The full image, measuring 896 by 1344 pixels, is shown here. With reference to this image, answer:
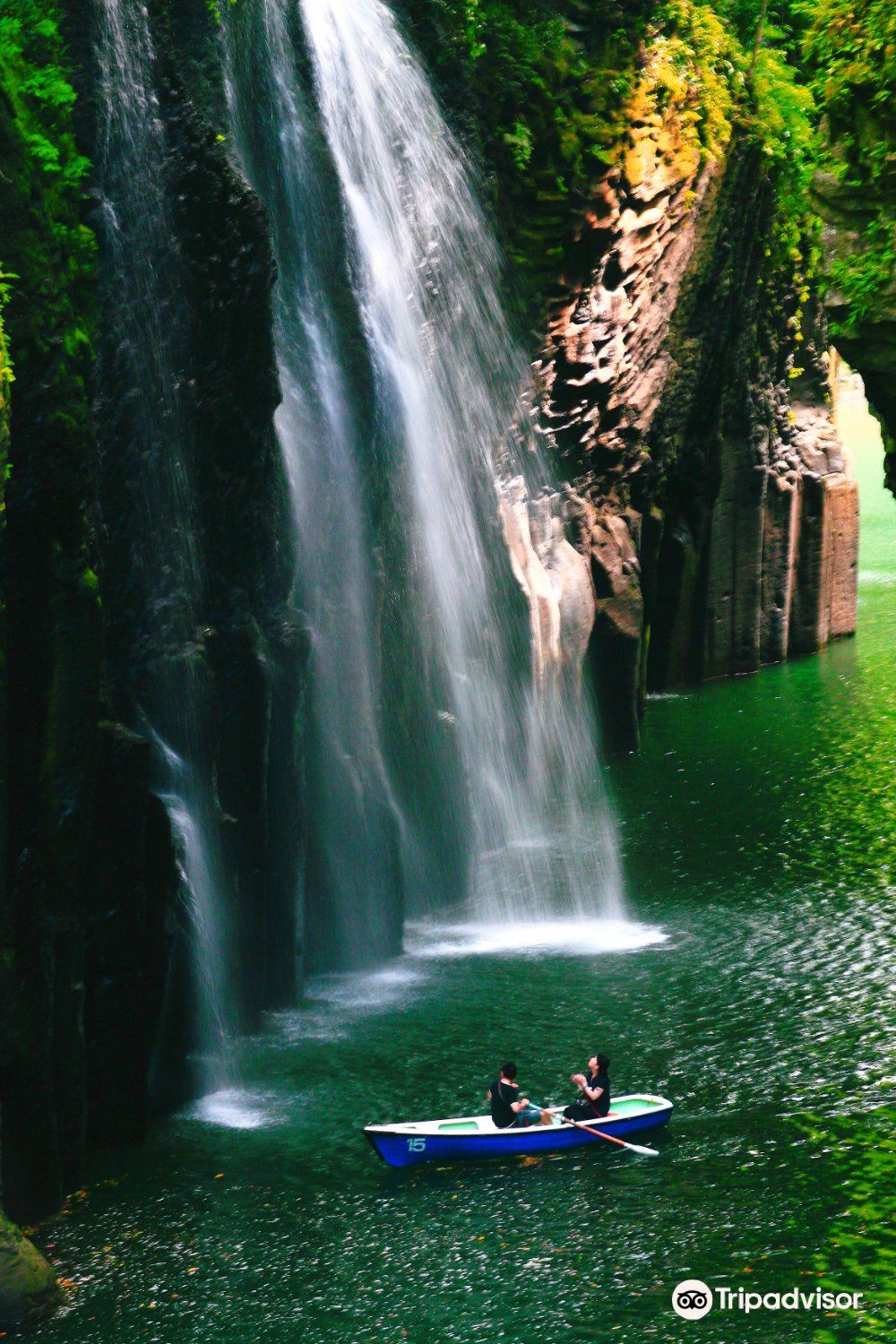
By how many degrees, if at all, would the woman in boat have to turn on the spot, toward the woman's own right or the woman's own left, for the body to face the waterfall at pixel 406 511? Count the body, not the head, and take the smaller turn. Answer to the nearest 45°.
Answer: approximately 90° to the woman's own right

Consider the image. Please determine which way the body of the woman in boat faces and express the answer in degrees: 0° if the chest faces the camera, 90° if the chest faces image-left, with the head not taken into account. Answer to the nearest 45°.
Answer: approximately 90°
